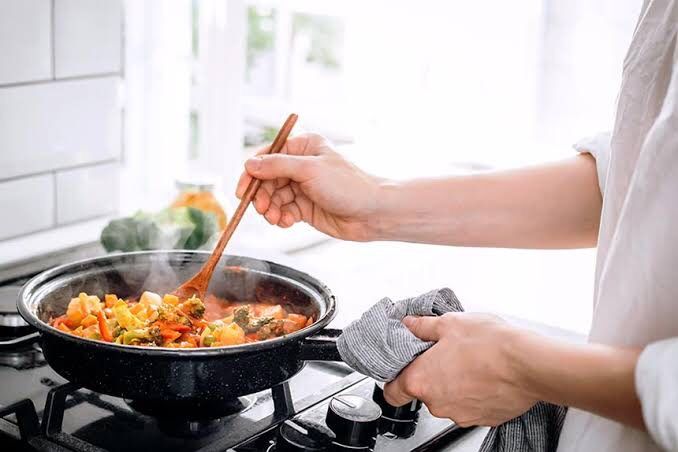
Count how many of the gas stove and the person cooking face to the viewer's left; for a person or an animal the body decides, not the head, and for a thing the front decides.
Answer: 1

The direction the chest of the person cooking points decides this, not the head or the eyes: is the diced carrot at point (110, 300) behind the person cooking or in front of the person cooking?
in front

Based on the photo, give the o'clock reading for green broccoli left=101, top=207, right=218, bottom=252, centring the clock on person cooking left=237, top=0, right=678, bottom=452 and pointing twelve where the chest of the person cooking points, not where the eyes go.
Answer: The green broccoli is roughly at 1 o'clock from the person cooking.

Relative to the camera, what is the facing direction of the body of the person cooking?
to the viewer's left
